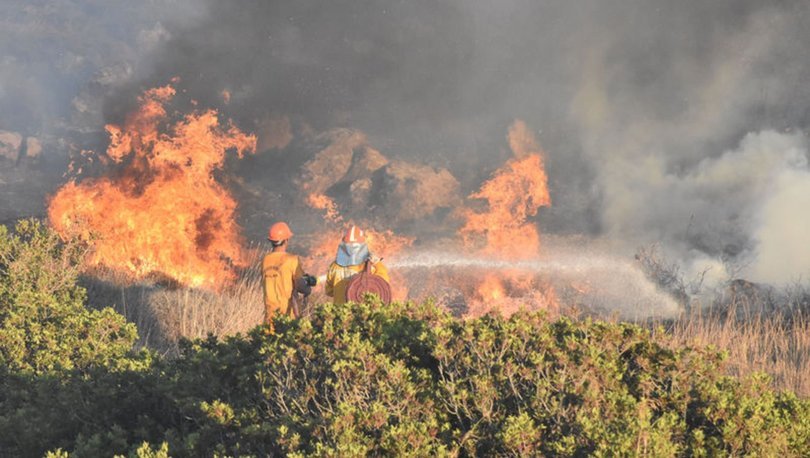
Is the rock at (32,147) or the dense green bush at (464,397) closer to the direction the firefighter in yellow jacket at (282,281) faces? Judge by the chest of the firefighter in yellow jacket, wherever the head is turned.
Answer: the rock

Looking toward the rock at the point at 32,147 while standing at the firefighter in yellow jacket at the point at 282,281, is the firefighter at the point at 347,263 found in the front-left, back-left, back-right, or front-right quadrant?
back-right

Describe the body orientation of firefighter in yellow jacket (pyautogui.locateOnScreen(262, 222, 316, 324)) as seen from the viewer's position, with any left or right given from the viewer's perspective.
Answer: facing away from the viewer and to the right of the viewer

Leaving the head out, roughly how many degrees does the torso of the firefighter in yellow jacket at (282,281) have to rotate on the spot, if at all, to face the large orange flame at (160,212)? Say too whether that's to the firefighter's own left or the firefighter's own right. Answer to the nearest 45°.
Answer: approximately 45° to the firefighter's own left

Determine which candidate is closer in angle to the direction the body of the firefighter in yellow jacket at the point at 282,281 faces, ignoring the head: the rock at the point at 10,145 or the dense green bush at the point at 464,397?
the rock

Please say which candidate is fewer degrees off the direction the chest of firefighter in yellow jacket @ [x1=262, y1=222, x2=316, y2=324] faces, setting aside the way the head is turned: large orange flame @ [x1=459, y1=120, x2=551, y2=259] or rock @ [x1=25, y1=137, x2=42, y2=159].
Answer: the large orange flame

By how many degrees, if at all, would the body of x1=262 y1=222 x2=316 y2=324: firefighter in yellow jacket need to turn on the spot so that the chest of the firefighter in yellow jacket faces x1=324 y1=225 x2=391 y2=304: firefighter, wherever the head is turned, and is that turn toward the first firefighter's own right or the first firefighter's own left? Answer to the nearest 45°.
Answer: approximately 90° to the first firefighter's own right

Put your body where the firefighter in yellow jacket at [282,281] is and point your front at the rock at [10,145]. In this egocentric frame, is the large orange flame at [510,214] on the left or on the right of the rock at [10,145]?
right

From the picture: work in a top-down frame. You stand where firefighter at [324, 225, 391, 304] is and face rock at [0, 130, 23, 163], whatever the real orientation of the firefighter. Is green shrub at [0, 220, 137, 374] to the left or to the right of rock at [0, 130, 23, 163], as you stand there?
left

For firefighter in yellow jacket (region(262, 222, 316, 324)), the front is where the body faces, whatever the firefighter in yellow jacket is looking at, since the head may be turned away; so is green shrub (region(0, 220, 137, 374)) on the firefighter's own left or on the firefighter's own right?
on the firefighter's own left

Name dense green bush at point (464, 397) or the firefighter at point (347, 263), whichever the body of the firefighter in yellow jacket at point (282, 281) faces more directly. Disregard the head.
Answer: the firefighter

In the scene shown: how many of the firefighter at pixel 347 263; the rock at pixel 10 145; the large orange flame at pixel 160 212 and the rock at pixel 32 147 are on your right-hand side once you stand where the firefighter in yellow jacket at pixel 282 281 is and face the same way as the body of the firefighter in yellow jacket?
1

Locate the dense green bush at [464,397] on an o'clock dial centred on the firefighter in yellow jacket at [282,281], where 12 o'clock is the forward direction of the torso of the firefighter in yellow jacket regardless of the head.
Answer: The dense green bush is roughly at 4 o'clock from the firefighter in yellow jacket.
